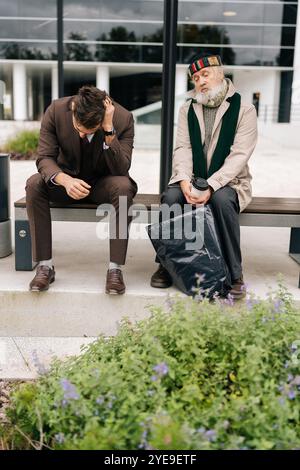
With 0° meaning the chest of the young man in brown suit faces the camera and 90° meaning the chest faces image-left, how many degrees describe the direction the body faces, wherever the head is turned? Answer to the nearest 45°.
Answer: approximately 0°

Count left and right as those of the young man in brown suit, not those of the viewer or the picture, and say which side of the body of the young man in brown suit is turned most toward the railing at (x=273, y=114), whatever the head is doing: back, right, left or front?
back

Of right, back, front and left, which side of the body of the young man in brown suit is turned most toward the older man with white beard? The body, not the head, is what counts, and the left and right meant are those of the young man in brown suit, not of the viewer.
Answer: left

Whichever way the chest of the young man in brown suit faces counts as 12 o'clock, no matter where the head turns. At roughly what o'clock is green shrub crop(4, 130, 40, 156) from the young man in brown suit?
The green shrub is roughly at 6 o'clock from the young man in brown suit.

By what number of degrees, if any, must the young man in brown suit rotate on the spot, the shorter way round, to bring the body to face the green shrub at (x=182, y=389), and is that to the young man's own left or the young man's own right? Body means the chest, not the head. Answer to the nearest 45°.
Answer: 0° — they already face it
